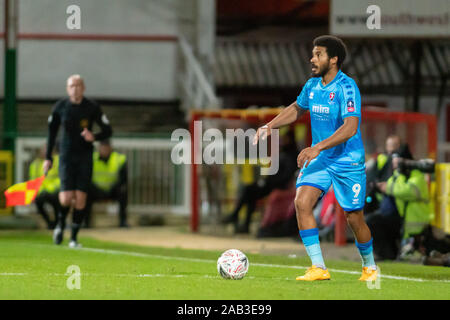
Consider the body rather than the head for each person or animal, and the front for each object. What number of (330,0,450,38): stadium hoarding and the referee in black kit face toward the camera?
2

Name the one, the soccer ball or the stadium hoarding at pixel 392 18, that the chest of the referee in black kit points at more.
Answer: the soccer ball

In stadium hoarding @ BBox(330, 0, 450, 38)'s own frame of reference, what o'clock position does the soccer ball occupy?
The soccer ball is roughly at 12 o'clock from the stadium hoarding.

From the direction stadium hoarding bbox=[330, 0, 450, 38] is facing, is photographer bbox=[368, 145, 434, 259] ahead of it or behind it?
ahead

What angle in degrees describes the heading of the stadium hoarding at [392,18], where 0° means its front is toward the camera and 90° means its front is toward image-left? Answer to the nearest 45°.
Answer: approximately 0°

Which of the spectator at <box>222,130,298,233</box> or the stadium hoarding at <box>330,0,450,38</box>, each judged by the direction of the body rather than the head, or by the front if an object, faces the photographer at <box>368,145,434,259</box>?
the stadium hoarding

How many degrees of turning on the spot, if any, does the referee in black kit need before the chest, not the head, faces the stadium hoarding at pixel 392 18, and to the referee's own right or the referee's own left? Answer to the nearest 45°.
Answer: approximately 135° to the referee's own left

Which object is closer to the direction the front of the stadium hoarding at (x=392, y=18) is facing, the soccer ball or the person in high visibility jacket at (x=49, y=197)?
the soccer ball

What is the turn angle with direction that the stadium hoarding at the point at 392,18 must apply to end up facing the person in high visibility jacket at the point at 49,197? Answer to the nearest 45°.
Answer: approximately 45° to its right
